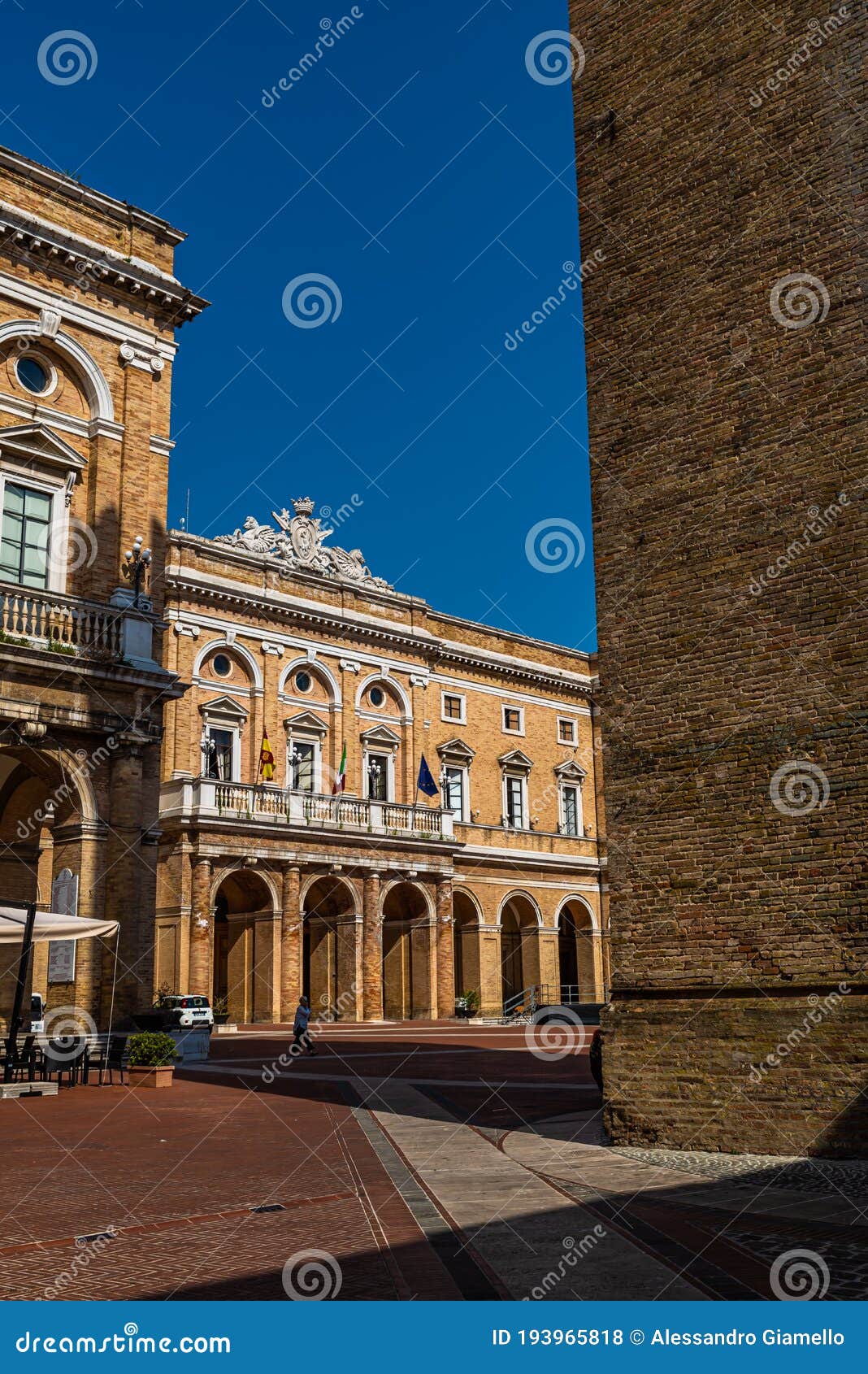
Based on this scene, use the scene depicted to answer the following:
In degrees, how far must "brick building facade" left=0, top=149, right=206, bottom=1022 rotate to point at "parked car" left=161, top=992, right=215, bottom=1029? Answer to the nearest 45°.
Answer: approximately 135° to its left

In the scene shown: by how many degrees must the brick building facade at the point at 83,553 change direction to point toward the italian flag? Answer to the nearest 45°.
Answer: approximately 90° to its left

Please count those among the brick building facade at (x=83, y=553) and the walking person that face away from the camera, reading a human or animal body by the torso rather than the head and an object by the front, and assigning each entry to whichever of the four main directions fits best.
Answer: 0

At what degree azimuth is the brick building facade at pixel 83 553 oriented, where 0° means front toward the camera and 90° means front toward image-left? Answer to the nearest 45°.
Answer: approximately 315°

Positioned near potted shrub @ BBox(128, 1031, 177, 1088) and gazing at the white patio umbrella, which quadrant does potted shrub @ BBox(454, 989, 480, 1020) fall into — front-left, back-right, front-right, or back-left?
back-right

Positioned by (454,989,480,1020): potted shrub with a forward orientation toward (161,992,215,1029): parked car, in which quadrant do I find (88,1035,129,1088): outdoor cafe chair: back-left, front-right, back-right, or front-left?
front-left
